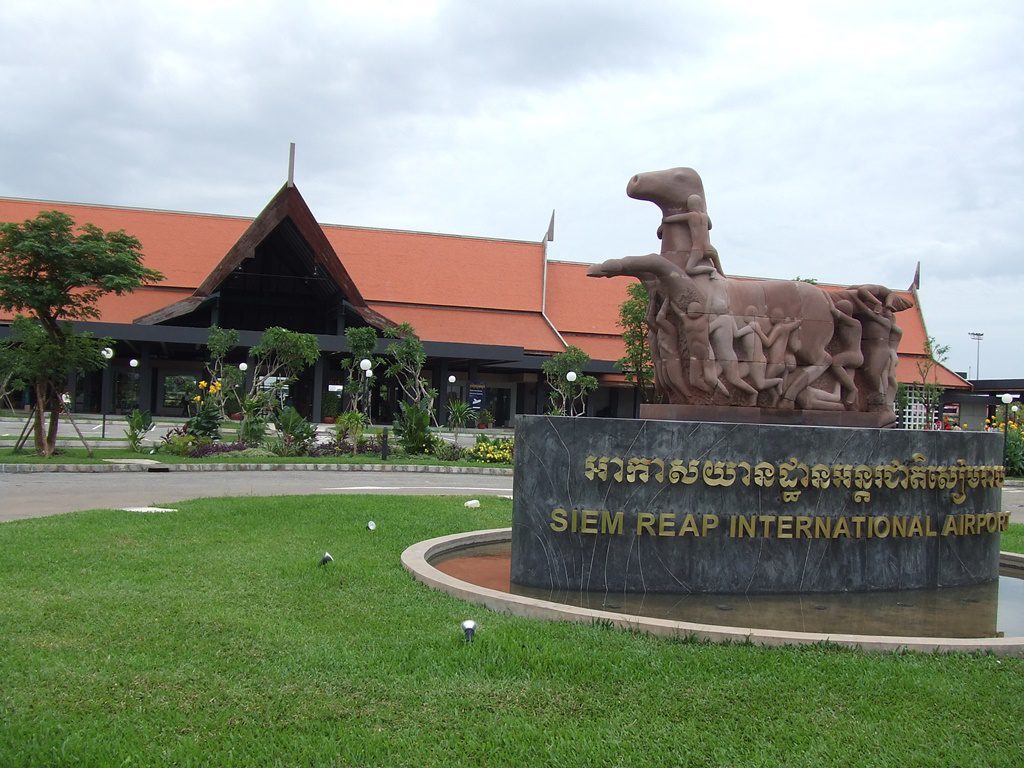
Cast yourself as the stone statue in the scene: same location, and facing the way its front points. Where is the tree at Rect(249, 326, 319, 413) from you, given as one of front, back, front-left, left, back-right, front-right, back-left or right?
front-right

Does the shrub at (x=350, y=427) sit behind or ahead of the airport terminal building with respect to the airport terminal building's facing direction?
ahead

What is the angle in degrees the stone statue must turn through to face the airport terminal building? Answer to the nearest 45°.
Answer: approximately 45° to its right

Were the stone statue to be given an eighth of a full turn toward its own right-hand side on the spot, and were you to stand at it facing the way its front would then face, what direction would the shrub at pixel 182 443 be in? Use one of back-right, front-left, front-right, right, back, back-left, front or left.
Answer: front

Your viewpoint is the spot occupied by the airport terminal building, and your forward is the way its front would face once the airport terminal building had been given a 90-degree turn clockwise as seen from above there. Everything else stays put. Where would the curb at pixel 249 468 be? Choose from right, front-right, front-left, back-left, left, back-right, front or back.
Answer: left

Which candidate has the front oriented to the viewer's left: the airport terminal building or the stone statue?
the stone statue

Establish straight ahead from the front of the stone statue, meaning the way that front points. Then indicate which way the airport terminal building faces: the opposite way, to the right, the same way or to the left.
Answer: to the left

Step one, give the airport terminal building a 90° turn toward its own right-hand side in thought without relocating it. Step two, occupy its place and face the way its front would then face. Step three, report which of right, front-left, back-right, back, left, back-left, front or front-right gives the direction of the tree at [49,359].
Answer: left

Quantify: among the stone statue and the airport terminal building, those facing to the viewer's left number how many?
1

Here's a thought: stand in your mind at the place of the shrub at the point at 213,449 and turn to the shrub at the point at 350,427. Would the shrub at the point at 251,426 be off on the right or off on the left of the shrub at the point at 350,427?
left

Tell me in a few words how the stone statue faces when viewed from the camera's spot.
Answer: facing to the left of the viewer

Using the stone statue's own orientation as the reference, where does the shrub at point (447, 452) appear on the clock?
The shrub is roughly at 2 o'clock from the stone statue.

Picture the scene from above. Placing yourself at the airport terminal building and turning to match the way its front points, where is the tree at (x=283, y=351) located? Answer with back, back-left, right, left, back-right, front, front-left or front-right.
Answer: front

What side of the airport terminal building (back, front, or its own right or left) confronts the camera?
front

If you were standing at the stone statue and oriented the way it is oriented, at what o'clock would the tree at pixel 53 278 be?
The tree is roughly at 1 o'clock from the stone statue.

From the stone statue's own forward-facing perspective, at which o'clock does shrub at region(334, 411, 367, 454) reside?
The shrub is roughly at 2 o'clock from the stone statue.

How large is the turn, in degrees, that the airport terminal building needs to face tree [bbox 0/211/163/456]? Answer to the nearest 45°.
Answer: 0° — it already faces it

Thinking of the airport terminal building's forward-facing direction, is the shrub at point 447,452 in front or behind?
in front

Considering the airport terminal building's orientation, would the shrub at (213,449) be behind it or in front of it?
in front
